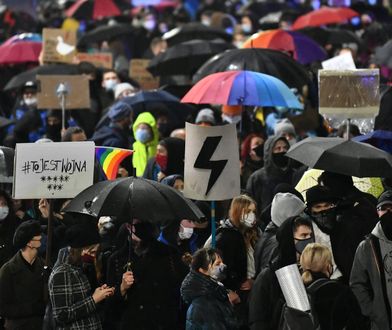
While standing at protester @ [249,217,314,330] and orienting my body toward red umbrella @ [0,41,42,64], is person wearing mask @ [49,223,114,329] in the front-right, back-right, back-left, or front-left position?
front-left

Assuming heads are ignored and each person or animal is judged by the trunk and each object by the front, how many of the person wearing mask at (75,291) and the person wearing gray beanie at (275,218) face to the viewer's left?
0

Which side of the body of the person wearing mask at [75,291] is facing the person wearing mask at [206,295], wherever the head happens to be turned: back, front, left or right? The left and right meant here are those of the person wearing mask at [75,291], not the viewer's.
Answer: front

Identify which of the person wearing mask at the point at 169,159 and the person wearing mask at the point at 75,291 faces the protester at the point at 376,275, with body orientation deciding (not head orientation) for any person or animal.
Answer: the person wearing mask at the point at 75,291

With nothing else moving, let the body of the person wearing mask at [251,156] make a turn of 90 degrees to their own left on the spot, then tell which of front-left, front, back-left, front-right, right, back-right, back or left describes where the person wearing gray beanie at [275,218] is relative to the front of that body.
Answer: back-right
